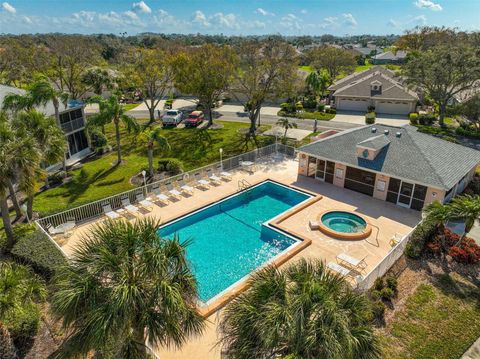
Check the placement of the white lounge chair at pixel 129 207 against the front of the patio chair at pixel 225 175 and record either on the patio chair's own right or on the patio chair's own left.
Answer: on the patio chair's own right

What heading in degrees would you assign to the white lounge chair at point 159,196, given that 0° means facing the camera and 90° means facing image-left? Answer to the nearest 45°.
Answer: approximately 315°

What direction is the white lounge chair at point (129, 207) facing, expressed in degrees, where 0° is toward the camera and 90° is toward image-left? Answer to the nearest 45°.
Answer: approximately 315°

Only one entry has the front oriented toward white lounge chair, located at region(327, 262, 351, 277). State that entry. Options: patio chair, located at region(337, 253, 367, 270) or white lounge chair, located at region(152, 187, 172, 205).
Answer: white lounge chair, located at region(152, 187, 172, 205)

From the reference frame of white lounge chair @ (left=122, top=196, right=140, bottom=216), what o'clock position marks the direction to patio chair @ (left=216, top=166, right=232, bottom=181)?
The patio chair is roughly at 10 o'clock from the white lounge chair.

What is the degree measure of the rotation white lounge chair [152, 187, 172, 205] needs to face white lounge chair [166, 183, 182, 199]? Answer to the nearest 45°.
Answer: approximately 90° to its left

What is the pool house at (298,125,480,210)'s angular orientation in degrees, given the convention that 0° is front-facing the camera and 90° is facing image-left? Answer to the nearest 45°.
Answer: approximately 45°

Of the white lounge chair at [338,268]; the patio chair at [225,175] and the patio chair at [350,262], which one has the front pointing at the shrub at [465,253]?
the patio chair at [225,175]

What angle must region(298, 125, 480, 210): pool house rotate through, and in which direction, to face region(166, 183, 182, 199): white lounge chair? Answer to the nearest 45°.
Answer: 0° — it already faces it

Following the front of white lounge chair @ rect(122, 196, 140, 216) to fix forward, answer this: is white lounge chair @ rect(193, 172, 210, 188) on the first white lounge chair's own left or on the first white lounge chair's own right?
on the first white lounge chair's own left

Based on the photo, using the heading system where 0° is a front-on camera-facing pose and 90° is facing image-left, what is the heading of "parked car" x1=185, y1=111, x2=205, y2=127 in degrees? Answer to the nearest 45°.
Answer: approximately 45°

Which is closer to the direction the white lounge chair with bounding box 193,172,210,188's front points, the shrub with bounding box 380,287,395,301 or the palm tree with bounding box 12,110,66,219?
the shrub
